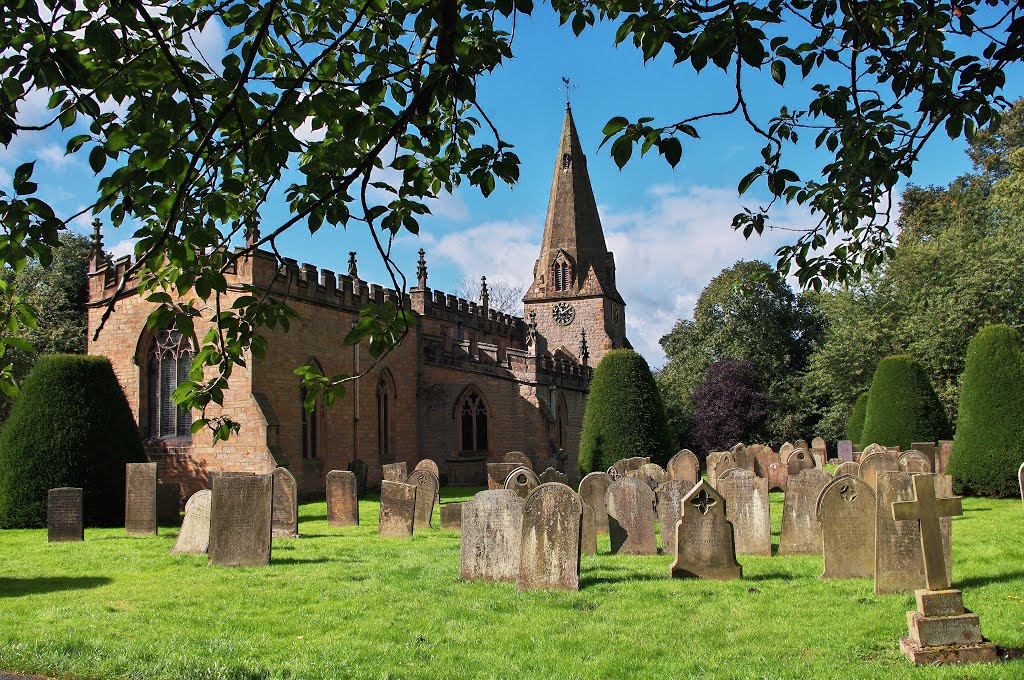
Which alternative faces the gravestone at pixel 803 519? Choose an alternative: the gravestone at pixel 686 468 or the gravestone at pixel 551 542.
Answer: the gravestone at pixel 686 468

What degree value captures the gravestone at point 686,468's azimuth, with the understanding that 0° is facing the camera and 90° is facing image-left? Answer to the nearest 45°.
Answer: approximately 0°

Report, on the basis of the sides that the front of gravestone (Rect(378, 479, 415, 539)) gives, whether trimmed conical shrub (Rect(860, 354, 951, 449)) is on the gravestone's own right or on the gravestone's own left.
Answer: on the gravestone's own left

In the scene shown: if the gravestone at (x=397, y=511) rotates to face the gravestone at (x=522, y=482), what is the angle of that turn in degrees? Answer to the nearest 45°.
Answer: approximately 90° to its left

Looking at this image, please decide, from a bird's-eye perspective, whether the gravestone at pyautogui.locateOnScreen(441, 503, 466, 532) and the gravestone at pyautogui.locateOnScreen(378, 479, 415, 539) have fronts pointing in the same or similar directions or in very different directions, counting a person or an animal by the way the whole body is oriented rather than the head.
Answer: same or similar directions

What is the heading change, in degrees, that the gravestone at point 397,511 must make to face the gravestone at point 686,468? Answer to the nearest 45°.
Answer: approximately 135° to its left

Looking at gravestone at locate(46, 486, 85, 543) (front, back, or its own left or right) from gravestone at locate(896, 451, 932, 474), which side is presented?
left

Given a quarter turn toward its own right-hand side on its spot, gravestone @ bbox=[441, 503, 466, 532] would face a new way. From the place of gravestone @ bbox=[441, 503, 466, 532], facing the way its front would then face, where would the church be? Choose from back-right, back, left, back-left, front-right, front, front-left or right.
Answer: right

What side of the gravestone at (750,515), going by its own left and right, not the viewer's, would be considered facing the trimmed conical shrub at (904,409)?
back

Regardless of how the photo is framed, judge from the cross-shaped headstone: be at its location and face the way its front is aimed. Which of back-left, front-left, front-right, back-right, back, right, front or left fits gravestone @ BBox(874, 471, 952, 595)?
back

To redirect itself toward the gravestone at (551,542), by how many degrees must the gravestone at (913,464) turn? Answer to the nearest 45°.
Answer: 0° — it already faces it

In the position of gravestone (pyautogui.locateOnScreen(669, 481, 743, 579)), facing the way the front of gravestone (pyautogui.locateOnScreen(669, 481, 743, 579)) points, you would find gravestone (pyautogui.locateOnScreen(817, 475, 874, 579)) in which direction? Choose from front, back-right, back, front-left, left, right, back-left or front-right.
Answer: left

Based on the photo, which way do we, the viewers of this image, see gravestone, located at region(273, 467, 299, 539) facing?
facing the viewer

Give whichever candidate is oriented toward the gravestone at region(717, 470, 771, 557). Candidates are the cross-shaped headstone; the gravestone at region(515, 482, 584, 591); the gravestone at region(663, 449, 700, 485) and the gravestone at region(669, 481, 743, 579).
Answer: the gravestone at region(663, 449, 700, 485)

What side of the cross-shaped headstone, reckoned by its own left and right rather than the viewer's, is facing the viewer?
front

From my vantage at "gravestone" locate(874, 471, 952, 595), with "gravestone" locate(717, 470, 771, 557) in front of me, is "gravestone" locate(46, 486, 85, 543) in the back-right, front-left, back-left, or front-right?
front-left

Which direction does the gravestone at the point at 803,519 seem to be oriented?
toward the camera

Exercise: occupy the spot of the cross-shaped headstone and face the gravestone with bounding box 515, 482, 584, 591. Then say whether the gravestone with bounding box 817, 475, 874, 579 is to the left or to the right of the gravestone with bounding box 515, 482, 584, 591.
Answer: right
